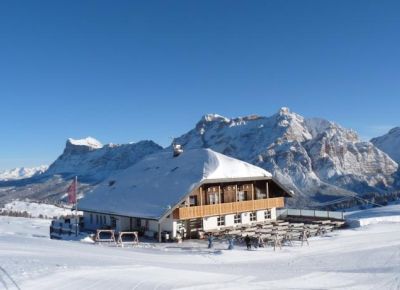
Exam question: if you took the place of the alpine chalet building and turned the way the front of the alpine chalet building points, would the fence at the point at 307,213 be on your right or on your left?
on your left

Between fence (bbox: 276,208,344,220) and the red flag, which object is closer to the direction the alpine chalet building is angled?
the fence

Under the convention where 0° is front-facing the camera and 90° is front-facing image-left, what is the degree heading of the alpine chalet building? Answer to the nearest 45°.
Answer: approximately 315°
